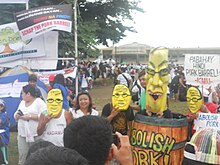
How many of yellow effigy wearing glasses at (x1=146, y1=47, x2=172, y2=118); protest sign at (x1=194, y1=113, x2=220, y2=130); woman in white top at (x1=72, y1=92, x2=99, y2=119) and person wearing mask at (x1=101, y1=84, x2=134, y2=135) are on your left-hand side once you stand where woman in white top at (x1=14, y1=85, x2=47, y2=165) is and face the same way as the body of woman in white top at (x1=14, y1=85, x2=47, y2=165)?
4

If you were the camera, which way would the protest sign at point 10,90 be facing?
facing the viewer

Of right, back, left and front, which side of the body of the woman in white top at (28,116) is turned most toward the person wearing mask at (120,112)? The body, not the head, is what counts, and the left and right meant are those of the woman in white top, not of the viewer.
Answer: left

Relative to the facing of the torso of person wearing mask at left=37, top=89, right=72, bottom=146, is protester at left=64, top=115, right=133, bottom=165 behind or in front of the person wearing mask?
in front

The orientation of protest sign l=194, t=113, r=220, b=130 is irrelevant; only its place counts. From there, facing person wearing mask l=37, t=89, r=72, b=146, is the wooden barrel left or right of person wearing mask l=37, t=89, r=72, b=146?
left

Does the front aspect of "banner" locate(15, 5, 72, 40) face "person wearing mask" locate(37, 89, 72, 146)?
yes

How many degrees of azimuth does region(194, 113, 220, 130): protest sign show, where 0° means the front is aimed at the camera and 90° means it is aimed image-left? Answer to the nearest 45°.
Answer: approximately 0°

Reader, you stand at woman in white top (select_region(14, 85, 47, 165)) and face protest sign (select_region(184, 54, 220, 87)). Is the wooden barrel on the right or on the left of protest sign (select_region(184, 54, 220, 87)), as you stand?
right

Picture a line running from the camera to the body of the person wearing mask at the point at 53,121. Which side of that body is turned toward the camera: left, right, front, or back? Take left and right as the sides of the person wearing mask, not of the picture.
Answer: front

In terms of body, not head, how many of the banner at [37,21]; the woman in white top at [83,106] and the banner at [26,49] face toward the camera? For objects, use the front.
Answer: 3

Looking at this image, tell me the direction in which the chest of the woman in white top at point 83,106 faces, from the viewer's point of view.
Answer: toward the camera

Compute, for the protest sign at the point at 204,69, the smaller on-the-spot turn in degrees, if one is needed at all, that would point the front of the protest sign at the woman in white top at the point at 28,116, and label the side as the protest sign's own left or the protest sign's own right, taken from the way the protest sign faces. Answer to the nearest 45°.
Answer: approximately 45° to the protest sign's own right
